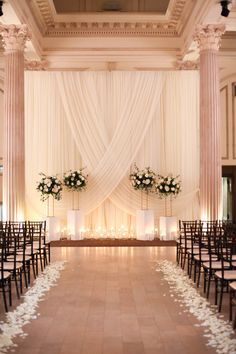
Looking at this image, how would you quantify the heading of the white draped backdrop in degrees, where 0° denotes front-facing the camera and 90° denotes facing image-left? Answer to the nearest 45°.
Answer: approximately 0°

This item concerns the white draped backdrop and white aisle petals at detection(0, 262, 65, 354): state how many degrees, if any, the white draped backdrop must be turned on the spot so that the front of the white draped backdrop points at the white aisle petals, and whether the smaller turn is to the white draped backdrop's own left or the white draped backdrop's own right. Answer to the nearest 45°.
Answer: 0° — it already faces it

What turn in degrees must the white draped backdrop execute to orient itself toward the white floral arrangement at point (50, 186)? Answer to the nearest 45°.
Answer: approximately 45° to its right

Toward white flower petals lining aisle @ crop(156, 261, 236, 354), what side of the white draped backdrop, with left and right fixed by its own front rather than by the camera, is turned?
front

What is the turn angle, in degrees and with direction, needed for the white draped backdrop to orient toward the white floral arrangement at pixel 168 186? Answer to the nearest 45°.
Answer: approximately 45° to its left
